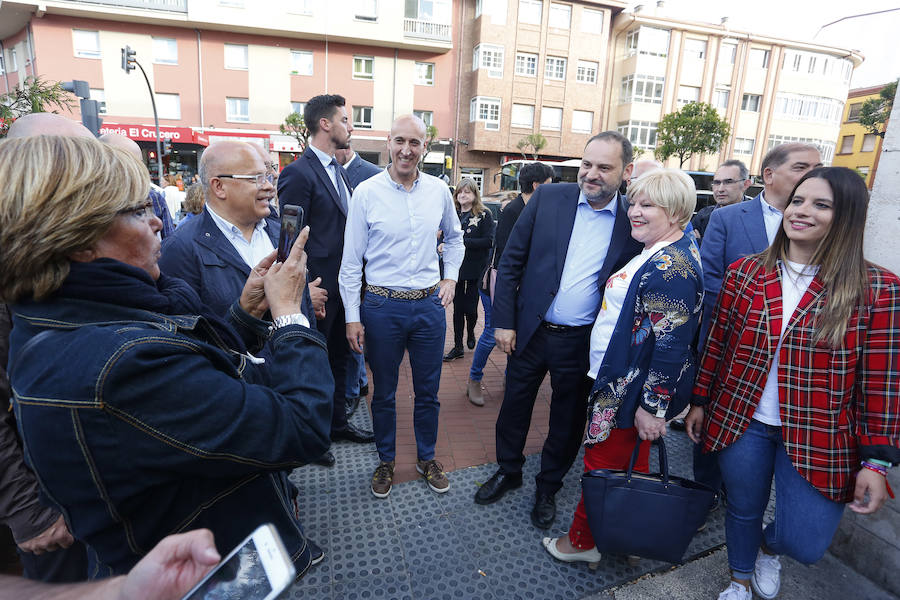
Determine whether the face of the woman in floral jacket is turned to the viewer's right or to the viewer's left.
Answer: to the viewer's left

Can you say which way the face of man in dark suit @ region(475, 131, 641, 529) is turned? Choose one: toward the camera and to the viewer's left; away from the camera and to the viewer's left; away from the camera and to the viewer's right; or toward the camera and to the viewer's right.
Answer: toward the camera and to the viewer's left

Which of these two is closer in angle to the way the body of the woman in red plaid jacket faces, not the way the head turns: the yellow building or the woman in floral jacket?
the woman in floral jacket

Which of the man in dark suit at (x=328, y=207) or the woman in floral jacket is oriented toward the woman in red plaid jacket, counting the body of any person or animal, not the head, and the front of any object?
the man in dark suit

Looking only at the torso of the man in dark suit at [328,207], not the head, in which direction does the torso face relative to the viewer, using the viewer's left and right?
facing the viewer and to the right of the viewer

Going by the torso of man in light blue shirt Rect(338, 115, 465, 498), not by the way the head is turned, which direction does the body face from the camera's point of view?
toward the camera

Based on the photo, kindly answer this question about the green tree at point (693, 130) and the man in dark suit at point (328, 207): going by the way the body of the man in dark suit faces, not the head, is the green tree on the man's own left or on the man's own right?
on the man's own left

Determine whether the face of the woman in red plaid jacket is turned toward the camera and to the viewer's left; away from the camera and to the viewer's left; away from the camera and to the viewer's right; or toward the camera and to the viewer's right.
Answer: toward the camera and to the viewer's left

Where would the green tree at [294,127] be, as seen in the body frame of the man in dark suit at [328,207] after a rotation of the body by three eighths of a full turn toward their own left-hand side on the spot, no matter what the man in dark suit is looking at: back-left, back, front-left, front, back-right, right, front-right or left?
front

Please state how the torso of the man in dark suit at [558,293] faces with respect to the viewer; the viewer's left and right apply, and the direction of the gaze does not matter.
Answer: facing the viewer

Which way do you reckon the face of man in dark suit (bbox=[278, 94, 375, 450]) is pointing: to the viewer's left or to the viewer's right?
to the viewer's right

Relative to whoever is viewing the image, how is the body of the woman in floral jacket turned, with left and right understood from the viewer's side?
facing to the left of the viewer
